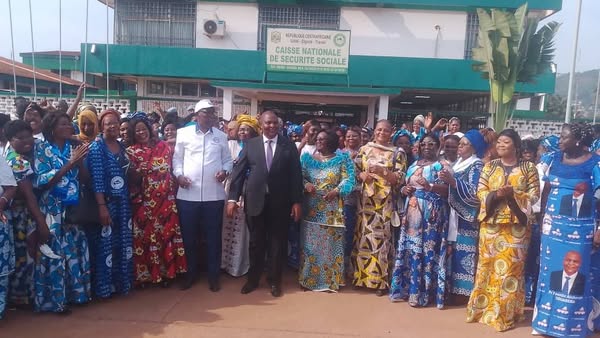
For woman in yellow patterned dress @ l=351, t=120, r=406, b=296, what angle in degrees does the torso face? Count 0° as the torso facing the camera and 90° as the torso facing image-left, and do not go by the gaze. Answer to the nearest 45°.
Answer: approximately 0°

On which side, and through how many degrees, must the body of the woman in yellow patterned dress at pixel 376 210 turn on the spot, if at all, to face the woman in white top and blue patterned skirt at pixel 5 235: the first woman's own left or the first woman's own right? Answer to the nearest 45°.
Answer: approximately 45° to the first woman's own right

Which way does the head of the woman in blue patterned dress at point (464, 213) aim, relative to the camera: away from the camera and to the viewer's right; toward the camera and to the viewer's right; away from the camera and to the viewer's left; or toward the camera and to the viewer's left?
toward the camera and to the viewer's left

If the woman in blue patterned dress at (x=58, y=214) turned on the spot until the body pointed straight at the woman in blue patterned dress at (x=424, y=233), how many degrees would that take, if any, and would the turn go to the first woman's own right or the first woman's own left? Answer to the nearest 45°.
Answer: approximately 45° to the first woman's own left

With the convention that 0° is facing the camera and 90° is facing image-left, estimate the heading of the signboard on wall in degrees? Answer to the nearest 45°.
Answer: approximately 0°

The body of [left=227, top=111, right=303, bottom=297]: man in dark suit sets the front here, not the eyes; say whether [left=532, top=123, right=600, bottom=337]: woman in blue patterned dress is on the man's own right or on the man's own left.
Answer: on the man's own left

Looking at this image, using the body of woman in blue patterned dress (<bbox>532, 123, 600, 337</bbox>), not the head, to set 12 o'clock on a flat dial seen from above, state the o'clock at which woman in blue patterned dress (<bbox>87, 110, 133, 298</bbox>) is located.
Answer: woman in blue patterned dress (<bbox>87, 110, 133, 298</bbox>) is roughly at 2 o'clock from woman in blue patterned dress (<bbox>532, 123, 600, 337</bbox>).

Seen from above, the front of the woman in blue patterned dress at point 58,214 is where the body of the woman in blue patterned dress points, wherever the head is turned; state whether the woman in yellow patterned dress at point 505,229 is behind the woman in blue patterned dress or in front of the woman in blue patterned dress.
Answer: in front

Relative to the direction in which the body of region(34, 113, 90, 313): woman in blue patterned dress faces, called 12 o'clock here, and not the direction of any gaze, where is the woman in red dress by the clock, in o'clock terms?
The woman in red dress is roughly at 10 o'clock from the woman in blue patterned dress.

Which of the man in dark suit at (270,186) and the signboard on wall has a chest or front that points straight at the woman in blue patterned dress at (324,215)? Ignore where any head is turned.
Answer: the signboard on wall

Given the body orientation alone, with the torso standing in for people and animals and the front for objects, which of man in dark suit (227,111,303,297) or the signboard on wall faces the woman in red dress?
the signboard on wall
